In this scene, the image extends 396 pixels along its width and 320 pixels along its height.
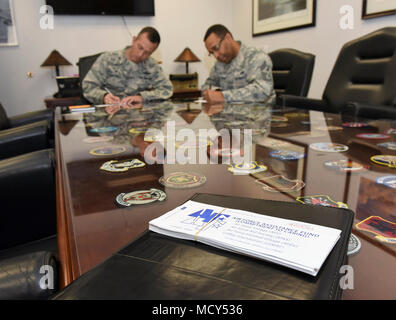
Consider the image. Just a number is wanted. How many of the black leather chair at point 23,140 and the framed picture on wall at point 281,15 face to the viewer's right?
1

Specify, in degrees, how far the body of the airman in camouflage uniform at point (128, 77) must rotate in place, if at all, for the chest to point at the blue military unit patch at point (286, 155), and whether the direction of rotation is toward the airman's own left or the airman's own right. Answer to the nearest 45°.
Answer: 0° — they already face it

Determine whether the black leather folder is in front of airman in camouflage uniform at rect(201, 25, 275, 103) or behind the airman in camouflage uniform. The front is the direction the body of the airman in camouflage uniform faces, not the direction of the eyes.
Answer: in front

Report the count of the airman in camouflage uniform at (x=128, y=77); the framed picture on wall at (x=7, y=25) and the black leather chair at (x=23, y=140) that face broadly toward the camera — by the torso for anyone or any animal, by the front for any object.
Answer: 2

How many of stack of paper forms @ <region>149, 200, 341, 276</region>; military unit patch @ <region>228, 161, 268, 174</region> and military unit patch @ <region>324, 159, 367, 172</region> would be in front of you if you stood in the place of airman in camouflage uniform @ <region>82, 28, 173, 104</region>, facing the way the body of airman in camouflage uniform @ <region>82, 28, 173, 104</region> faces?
3

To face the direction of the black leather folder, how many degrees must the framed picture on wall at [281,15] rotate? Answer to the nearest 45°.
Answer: approximately 45° to its left

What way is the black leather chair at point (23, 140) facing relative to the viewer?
to the viewer's right

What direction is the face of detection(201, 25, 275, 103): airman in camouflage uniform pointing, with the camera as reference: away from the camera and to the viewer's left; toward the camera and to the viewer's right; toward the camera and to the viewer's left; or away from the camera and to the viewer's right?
toward the camera and to the viewer's left
